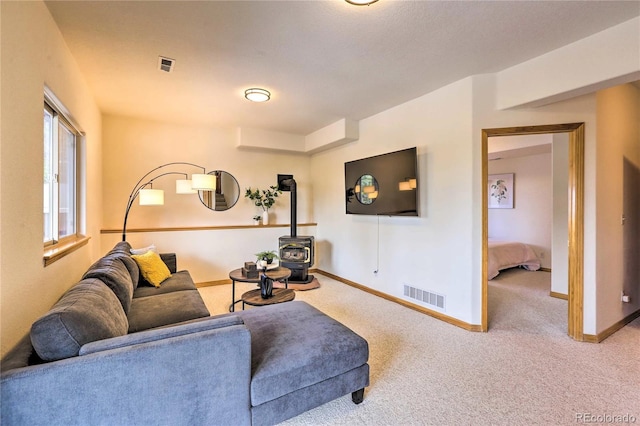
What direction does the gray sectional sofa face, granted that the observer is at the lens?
facing to the right of the viewer

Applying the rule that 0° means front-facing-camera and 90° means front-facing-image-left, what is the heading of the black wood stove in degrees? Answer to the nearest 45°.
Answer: approximately 45°

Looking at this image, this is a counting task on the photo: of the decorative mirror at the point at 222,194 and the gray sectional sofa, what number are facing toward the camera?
1

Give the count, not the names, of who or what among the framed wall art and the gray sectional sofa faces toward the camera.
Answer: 1

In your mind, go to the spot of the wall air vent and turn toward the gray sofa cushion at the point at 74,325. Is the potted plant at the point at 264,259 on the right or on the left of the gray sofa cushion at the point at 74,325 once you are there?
right

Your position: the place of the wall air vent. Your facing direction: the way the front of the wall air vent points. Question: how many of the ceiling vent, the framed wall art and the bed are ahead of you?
1

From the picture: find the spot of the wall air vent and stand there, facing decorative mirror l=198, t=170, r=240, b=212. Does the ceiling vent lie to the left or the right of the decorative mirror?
left

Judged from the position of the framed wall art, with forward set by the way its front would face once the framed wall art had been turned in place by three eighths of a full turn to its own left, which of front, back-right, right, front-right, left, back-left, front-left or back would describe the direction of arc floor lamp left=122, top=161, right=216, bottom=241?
back

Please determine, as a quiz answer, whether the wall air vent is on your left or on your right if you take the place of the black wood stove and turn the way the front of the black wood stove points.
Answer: on your left

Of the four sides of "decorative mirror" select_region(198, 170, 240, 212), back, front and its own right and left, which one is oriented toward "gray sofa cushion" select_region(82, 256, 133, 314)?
front

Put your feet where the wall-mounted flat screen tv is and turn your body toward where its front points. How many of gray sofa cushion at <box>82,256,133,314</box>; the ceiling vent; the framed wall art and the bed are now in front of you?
2

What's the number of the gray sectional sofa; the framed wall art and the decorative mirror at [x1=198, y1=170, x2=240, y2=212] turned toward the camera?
2

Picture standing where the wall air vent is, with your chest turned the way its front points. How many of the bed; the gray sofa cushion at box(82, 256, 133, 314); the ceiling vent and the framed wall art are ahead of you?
2
